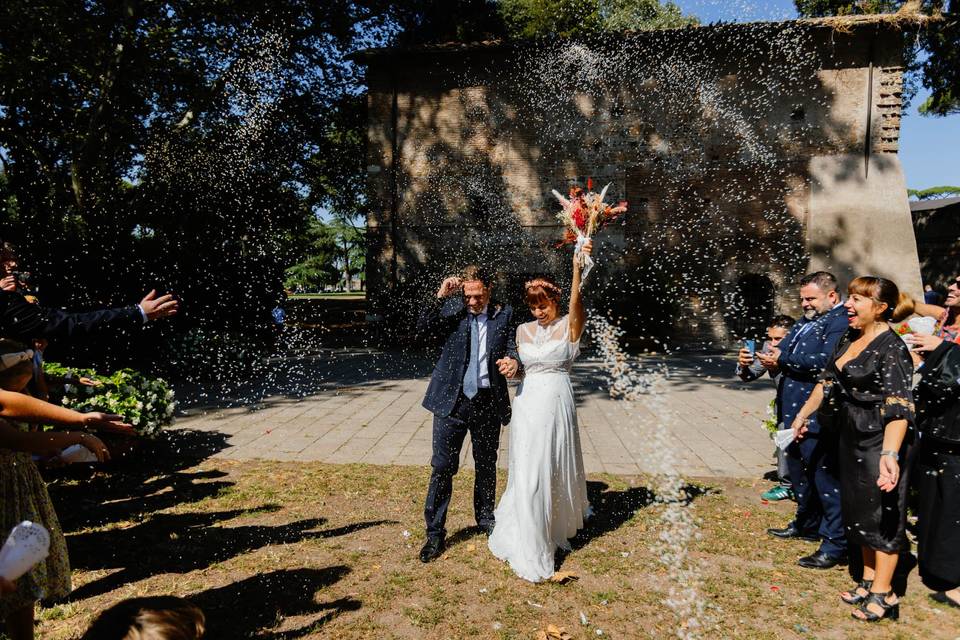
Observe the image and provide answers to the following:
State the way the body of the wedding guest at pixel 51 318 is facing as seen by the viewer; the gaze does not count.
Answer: to the viewer's right

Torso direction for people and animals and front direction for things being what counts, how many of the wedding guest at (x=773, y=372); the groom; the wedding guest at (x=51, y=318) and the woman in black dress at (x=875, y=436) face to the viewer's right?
1

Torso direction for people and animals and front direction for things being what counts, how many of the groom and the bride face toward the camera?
2

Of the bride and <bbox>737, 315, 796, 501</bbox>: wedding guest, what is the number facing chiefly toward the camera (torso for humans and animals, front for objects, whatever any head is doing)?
1

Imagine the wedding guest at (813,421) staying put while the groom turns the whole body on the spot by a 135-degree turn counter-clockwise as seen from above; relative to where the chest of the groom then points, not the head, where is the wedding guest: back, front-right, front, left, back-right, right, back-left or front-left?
front-right

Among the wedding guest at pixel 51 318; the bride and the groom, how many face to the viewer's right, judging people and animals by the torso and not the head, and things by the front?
1

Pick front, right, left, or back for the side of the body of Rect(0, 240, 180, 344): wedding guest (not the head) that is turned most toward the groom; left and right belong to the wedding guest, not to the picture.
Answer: front

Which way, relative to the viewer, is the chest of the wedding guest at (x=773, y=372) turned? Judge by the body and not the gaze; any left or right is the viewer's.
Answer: facing to the left of the viewer

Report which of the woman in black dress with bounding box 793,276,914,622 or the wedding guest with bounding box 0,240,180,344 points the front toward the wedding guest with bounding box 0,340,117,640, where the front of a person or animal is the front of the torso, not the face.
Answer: the woman in black dress

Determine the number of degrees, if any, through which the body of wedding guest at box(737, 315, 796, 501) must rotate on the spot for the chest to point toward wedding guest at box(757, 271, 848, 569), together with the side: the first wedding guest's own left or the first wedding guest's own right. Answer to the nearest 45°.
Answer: approximately 90° to the first wedding guest's own left

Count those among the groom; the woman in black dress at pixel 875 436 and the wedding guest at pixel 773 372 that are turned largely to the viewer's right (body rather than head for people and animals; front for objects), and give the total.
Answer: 0

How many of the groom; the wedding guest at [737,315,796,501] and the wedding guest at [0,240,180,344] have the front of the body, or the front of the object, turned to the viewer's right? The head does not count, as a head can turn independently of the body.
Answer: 1

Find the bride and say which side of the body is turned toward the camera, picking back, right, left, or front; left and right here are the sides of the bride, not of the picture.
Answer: front

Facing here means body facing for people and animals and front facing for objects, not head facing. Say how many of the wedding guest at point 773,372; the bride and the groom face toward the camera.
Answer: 2
